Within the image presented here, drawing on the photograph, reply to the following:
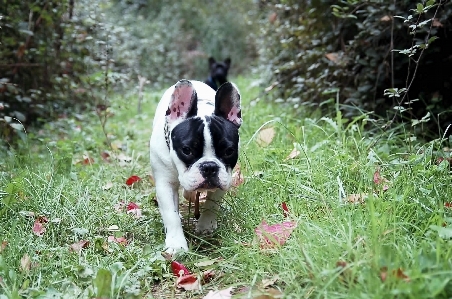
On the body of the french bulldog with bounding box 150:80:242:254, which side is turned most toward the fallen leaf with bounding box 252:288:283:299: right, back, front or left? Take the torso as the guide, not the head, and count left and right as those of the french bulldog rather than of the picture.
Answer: front

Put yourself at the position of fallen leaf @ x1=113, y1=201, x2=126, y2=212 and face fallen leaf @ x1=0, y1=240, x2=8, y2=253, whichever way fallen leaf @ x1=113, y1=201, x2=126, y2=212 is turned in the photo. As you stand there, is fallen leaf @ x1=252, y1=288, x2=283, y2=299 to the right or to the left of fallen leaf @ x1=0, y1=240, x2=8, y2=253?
left

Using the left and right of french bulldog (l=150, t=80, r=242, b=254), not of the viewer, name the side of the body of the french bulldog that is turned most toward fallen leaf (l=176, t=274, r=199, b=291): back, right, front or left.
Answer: front

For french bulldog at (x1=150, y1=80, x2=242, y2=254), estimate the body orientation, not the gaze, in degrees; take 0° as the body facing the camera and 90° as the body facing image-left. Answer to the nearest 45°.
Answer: approximately 0°

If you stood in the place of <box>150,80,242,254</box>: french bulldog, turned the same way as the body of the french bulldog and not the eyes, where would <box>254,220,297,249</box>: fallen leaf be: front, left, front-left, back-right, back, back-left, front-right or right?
front-left

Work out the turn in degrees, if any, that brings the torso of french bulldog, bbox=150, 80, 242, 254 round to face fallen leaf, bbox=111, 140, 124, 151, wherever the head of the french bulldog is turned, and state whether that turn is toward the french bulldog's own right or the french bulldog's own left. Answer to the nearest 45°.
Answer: approximately 180°

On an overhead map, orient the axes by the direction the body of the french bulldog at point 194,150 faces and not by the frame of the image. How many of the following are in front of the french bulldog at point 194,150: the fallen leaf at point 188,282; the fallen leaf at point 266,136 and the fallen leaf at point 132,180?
1

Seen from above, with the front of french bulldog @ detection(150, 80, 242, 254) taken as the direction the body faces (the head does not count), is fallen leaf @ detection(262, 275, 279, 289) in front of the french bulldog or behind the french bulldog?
in front

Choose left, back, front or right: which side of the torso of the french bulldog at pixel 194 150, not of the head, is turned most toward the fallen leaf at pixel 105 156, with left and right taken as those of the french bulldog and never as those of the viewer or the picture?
back

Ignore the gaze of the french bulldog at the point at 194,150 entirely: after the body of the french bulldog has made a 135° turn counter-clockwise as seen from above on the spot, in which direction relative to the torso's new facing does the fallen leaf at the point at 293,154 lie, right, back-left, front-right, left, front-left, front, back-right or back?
front

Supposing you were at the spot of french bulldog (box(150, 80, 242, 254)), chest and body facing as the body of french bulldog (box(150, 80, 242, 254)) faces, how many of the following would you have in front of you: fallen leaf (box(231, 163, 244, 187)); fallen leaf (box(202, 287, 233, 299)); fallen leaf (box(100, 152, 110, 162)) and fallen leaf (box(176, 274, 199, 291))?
2

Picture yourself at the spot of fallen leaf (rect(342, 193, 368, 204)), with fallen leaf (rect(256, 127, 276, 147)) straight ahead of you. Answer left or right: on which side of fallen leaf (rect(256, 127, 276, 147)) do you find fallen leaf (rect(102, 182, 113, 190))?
left

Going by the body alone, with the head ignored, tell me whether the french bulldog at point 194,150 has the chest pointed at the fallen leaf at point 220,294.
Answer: yes
